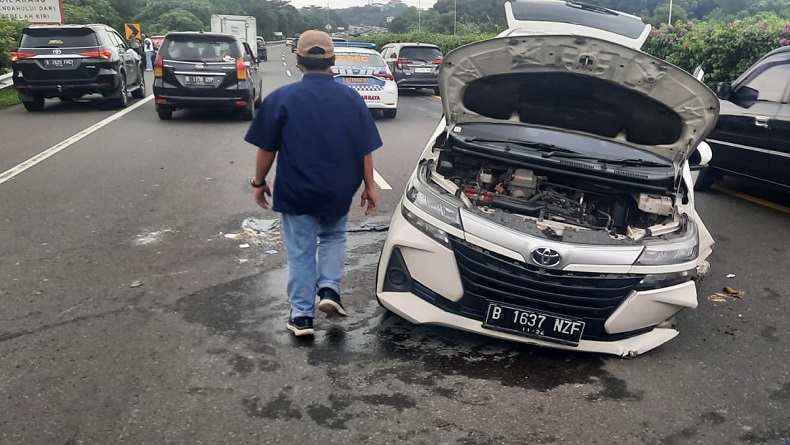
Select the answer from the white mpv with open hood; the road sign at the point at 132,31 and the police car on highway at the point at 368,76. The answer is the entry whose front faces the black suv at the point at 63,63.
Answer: the road sign

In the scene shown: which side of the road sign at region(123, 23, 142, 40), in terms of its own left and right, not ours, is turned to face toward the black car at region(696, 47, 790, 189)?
front

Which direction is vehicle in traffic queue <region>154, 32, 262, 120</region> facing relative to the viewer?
away from the camera

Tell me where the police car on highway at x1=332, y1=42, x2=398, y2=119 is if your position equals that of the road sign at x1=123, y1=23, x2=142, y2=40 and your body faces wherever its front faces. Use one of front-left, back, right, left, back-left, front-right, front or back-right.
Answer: front

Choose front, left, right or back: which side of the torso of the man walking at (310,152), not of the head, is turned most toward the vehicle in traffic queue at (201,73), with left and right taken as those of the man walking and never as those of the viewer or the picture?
front

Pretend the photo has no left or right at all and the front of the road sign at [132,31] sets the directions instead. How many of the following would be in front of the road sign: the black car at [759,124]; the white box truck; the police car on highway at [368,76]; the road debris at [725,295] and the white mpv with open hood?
4

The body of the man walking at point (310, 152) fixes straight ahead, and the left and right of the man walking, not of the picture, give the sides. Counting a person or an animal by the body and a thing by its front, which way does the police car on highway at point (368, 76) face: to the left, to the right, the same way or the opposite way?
the same way

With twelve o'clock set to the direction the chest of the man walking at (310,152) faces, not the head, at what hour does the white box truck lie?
The white box truck is roughly at 12 o'clock from the man walking.

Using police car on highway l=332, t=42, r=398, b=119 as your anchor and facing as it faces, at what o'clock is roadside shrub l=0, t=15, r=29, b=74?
The roadside shrub is roughly at 10 o'clock from the police car on highway.

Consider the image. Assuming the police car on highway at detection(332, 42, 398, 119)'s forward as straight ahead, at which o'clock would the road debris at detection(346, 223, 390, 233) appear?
The road debris is roughly at 6 o'clock from the police car on highway.

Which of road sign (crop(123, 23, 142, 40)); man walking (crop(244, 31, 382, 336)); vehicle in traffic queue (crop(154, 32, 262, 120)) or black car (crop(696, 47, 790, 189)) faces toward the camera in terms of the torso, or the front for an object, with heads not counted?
the road sign

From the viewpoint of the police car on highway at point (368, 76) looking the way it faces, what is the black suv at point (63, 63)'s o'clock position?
The black suv is roughly at 9 o'clock from the police car on highway.

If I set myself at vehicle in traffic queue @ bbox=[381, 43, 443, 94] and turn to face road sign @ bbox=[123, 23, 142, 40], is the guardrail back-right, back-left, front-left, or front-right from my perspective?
front-left

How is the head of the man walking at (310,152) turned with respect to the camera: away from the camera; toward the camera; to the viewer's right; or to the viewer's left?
away from the camera

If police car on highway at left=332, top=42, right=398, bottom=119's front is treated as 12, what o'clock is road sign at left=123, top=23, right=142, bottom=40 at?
The road sign is roughly at 11 o'clock from the police car on highway.

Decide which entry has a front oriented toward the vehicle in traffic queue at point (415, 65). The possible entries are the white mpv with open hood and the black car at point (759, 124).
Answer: the black car

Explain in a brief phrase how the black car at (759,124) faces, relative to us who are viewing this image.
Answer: facing away from the viewer and to the left of the viewer

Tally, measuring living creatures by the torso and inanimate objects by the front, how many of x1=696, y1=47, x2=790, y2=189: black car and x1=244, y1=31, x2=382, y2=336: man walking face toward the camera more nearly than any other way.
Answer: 0

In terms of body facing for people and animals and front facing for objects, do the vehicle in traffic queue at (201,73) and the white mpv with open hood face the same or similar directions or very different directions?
very different directions

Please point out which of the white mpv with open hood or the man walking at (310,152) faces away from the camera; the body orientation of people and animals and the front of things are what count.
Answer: the man walking

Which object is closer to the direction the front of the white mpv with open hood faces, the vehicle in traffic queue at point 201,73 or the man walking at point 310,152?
the man walking

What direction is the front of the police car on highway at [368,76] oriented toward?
away from the camera
